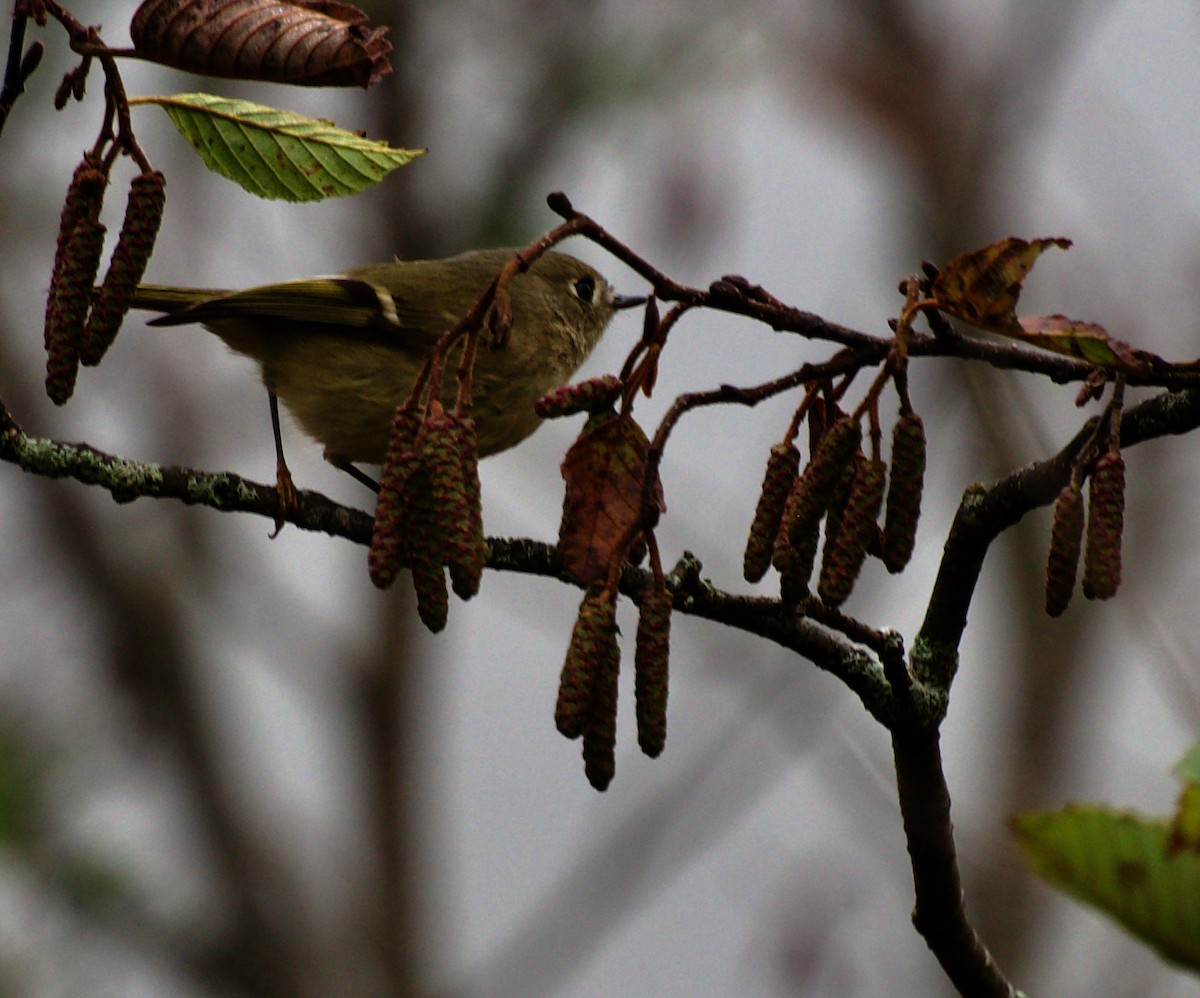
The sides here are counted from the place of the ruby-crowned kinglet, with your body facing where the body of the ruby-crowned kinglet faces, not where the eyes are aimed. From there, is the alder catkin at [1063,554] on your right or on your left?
on your right

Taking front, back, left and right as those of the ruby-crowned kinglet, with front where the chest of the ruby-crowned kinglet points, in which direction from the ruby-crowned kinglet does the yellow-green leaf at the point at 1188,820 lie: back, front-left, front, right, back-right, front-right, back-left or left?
front

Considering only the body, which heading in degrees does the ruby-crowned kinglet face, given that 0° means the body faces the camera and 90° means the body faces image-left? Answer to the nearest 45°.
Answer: approximately 270°
